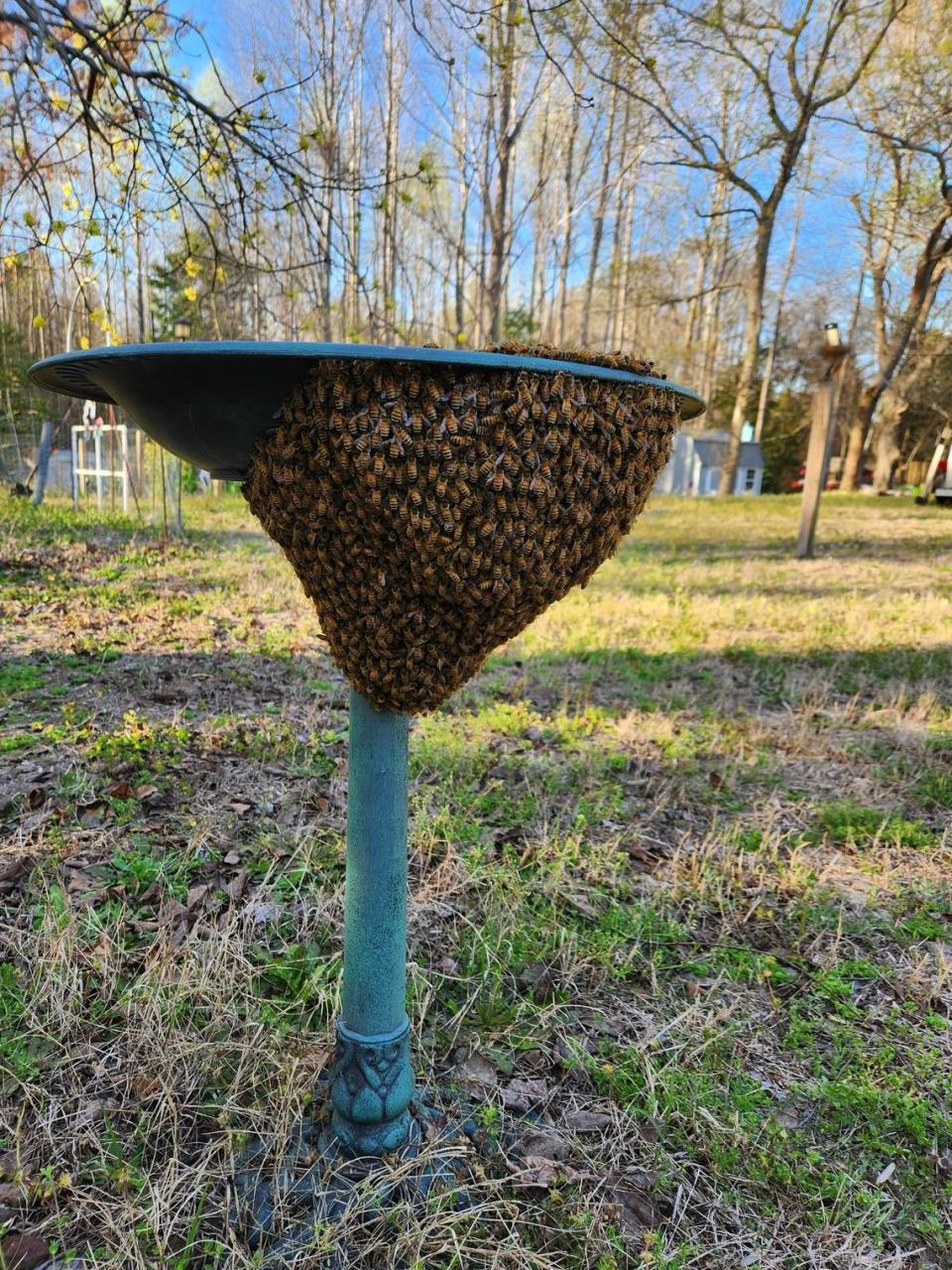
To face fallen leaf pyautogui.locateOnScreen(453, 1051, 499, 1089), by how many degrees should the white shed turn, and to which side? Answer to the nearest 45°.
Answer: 0° — it already faces it

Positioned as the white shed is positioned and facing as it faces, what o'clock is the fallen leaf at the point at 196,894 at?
The fallen leaf is roughly at 12 o'clock from the white shed.

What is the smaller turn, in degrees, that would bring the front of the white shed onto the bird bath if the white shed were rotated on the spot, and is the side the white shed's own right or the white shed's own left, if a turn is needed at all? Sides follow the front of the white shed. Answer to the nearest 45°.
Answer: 0° — it already faces it

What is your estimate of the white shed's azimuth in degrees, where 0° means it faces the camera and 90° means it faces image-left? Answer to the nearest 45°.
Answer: approximately 0°

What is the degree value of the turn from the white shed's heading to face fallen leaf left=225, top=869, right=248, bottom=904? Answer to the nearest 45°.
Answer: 0° — it already faces it

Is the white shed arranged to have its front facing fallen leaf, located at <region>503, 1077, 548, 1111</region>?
yes

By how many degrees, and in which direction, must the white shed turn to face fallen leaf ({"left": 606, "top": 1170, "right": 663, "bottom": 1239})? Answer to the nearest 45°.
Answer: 0° — it already faces it
